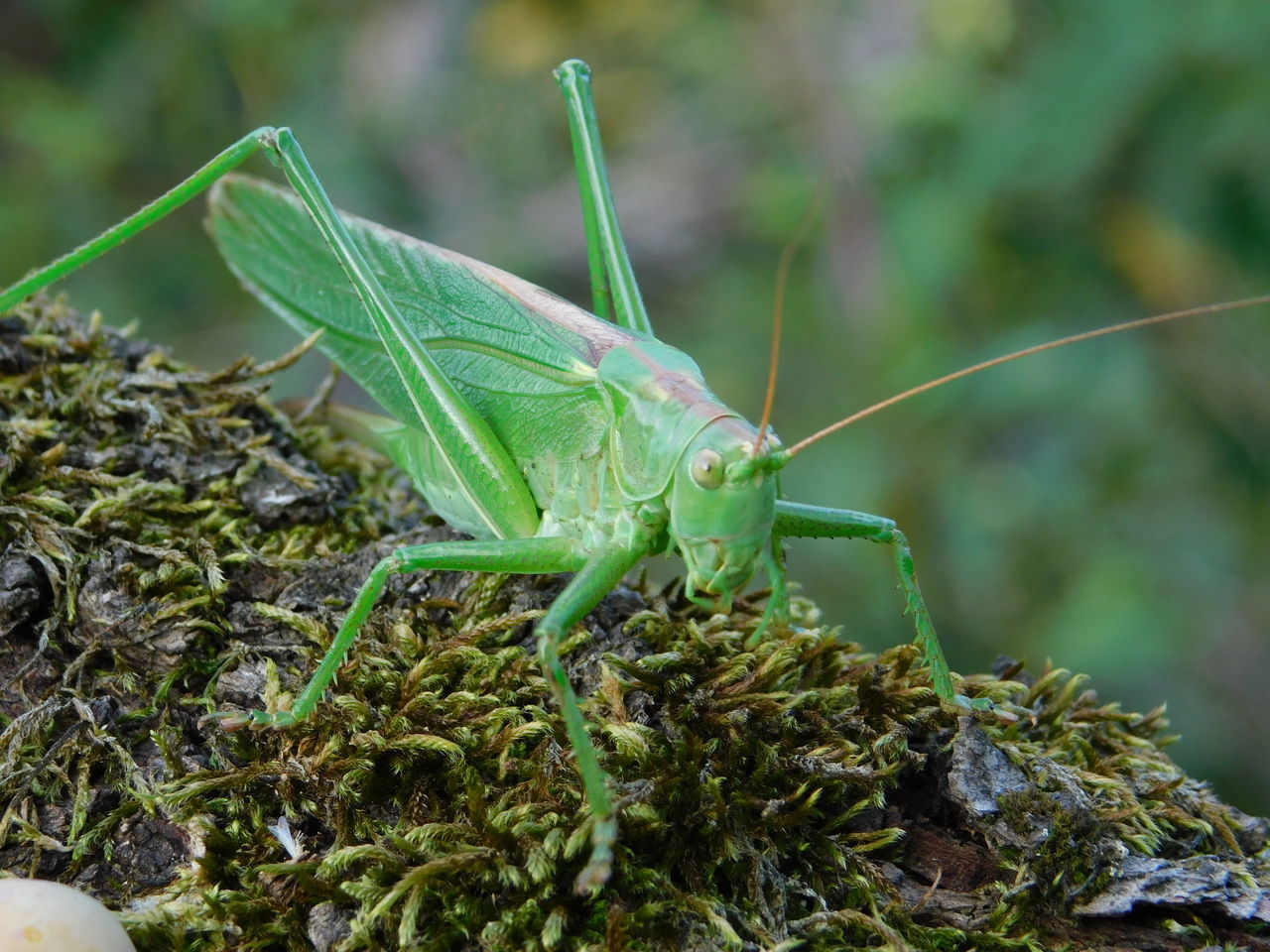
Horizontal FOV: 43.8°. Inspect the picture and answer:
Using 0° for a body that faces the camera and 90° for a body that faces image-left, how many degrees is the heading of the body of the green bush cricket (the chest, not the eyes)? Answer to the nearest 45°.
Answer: approximately 315°
